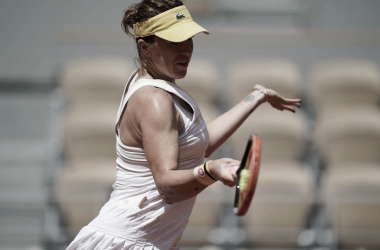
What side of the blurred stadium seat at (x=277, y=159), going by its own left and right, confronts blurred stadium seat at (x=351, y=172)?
left

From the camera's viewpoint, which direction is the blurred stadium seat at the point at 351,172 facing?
toward the camera

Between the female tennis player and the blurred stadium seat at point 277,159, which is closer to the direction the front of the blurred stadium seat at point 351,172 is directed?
the female tennis player

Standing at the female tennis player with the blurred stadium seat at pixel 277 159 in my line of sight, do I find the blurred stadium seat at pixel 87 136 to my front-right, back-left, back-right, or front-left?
front-left

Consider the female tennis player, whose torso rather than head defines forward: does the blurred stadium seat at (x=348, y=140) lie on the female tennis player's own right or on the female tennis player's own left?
on the female tennis player's own left

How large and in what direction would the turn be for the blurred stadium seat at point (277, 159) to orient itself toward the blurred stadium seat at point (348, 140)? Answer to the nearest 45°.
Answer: approximately 90° to its left

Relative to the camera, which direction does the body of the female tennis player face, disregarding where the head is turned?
to the viewer's right

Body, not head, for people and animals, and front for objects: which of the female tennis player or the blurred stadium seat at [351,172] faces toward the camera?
the blurred stadium seat

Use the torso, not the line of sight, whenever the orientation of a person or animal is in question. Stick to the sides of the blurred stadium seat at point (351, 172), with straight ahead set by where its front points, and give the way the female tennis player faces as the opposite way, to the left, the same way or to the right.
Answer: to the left

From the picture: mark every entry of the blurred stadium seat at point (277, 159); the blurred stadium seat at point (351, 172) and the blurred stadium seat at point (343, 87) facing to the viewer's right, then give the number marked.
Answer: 0

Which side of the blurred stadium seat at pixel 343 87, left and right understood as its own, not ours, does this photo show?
front

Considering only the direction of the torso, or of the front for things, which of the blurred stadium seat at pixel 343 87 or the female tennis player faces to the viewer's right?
the female tennis player

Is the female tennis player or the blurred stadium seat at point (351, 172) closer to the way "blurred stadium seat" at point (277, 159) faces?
the female tennis player

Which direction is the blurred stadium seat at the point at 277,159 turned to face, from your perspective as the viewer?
facing the viewer

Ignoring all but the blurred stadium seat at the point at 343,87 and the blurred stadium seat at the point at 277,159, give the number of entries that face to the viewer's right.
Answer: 0

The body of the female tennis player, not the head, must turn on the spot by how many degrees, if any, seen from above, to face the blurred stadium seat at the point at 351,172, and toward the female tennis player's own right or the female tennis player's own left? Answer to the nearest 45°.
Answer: approximately 45° to the female tennis player's own left
